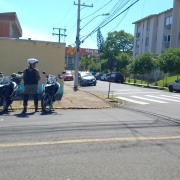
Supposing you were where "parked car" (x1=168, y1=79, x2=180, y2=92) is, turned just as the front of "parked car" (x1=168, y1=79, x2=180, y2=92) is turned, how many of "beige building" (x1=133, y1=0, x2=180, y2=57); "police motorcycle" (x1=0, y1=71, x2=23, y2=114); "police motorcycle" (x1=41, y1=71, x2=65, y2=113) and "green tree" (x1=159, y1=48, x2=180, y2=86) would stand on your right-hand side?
2

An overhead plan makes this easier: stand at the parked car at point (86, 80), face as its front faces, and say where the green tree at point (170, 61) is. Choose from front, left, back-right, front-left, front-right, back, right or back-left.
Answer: front-left

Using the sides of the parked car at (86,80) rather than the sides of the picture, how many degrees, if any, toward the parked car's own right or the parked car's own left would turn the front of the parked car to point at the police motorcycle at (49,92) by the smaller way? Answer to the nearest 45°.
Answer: approximately 45° to the parked car's own right

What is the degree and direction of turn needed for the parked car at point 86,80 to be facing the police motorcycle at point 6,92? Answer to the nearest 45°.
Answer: approximately 45° to its right

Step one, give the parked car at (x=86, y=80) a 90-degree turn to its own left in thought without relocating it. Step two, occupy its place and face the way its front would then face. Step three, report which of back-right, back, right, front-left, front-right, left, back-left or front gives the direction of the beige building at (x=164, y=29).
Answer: front

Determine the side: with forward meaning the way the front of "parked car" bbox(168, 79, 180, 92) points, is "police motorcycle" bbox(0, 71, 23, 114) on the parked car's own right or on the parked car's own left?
on the parked car's own left

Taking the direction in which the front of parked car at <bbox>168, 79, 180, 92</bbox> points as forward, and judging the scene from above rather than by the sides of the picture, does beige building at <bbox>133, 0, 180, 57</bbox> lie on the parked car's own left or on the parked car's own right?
on the parked car's own right

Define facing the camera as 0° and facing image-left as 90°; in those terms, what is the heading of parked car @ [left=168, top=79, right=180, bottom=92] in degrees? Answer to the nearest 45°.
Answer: approximately 90°
